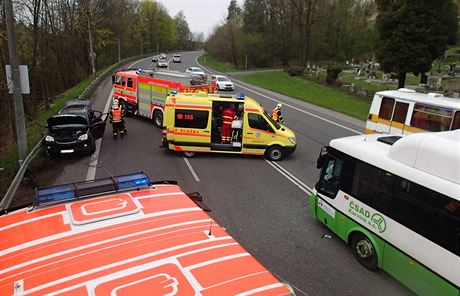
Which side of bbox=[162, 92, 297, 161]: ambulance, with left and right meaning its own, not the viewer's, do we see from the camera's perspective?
right

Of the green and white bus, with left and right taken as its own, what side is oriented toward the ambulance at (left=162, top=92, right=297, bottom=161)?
front

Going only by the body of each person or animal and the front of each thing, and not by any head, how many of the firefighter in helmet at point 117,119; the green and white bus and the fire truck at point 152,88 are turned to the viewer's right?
0

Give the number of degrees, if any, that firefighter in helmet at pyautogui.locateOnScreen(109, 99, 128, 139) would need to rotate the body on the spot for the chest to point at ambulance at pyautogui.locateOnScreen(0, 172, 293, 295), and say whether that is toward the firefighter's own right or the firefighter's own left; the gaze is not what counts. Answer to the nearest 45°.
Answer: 0° — they already face it

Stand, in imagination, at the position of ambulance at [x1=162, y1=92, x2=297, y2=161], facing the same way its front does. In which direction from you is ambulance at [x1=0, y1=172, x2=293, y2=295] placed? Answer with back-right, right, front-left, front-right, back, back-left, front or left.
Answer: right

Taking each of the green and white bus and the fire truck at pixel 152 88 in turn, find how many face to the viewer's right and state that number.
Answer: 0

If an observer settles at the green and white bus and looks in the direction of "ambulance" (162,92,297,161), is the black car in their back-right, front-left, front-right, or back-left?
front-left

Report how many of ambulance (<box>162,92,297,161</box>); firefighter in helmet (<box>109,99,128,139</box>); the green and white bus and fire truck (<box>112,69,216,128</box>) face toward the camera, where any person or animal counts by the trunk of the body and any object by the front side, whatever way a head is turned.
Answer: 1

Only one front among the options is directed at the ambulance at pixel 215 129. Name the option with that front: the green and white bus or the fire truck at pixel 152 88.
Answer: the green and white bus

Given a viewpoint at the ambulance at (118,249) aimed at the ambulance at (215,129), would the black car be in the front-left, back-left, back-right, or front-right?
front-left

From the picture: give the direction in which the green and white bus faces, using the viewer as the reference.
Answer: facing away from the viewer and to the left of the viewer

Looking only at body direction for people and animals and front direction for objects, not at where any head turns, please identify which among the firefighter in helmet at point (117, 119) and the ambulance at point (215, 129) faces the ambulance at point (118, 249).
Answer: the firefighter in helmet

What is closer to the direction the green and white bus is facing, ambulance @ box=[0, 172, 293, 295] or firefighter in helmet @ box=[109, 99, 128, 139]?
the firefighter in helmet

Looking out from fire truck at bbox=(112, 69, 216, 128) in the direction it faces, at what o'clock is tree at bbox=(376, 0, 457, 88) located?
The tree is roughly at 4 o'clock from the fire truck.
